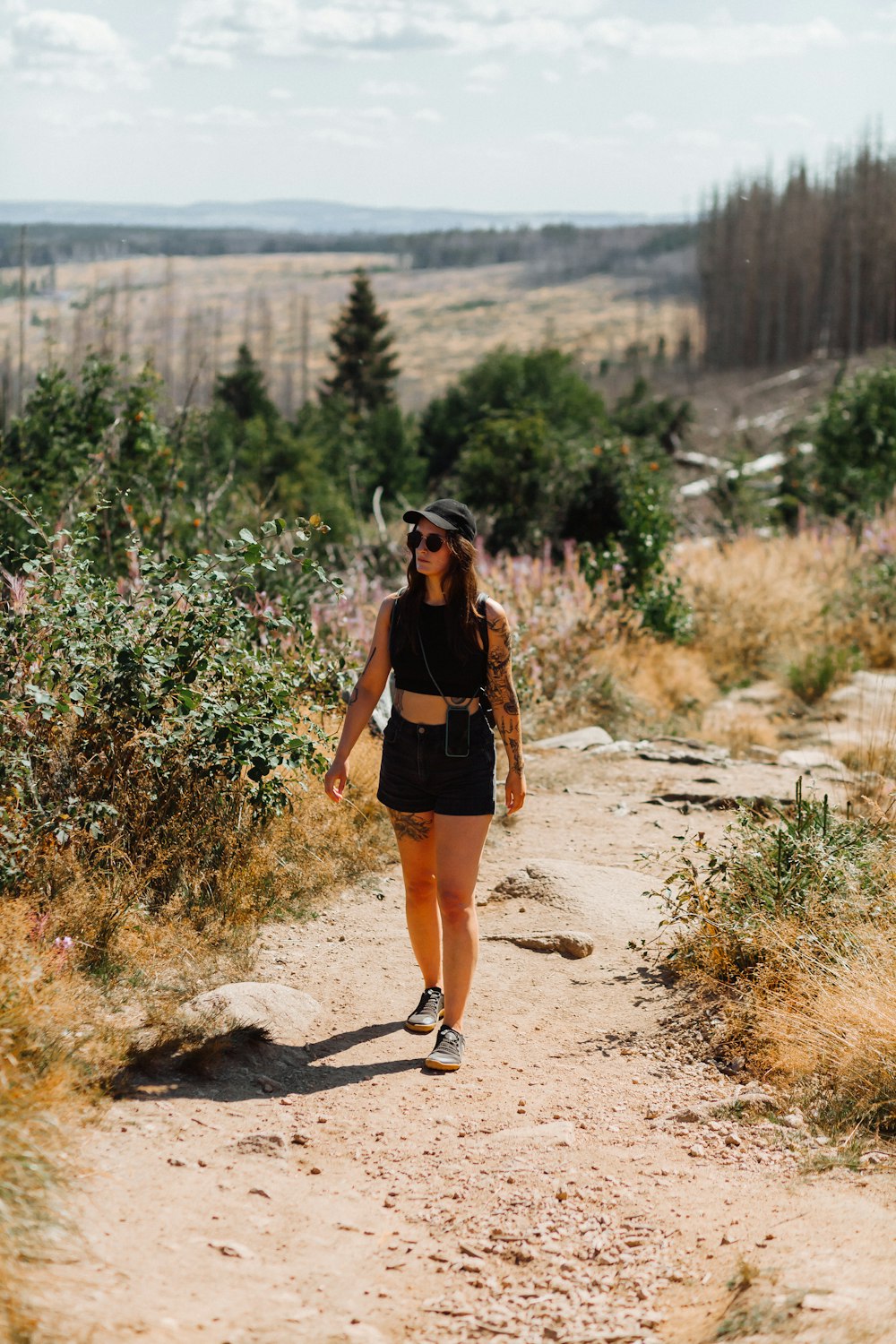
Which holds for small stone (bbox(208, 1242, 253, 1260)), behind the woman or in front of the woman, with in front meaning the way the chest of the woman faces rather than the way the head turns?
in front

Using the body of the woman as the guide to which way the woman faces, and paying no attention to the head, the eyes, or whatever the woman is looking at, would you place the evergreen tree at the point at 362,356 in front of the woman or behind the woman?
behind

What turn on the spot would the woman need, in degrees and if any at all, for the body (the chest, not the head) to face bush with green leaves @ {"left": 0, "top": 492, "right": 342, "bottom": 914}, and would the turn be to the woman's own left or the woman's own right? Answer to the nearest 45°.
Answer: approximately 135° to the woman's own right

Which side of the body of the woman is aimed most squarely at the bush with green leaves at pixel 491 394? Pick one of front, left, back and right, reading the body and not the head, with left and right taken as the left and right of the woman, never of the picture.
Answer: back

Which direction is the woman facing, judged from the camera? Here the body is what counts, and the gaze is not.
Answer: toward the camera

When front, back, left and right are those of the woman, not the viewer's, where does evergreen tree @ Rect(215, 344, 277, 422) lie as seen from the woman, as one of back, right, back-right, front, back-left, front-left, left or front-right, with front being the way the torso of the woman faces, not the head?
back

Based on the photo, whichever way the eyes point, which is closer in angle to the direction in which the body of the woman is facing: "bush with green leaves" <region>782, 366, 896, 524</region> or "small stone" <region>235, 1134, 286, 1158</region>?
the small stone

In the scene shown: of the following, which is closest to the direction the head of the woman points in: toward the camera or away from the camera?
toward the camera

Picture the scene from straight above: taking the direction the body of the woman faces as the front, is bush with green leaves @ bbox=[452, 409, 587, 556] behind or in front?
behind
